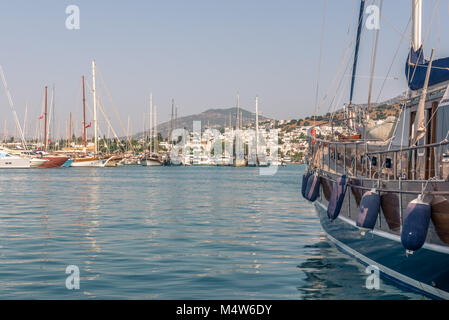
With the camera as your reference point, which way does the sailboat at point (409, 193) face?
facing away from the viewer and to the left of the viewer
